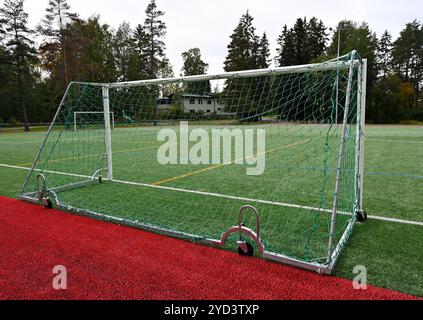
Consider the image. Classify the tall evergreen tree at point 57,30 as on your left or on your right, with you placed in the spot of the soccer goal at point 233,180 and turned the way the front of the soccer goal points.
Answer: on your left

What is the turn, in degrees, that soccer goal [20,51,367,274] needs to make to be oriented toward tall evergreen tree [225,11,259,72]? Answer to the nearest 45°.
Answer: approximately 45° to its left

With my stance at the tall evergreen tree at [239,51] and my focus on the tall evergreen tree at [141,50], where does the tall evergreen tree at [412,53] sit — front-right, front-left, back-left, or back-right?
back-left

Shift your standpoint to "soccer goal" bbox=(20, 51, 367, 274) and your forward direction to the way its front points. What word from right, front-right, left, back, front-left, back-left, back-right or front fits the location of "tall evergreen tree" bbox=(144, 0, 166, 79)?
front-left

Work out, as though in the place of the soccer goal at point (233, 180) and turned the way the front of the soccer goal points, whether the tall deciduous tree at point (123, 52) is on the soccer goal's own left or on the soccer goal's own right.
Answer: on the soccer goal's own left

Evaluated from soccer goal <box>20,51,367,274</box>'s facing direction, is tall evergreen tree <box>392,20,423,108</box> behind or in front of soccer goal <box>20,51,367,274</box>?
in front

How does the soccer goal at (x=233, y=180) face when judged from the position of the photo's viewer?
facing away from the viewer and to the right of the viewer
